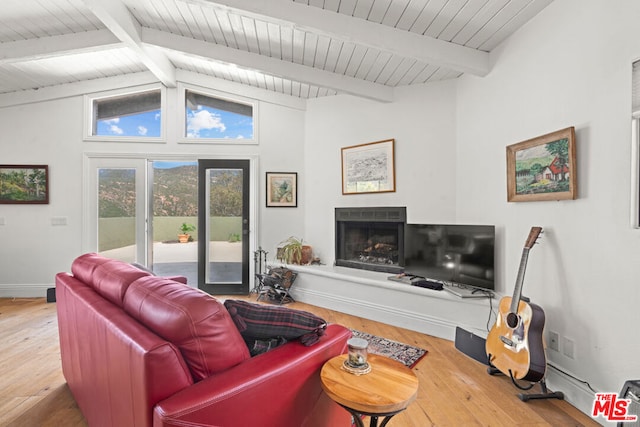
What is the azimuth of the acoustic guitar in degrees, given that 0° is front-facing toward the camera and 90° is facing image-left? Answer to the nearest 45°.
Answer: approximately 45°

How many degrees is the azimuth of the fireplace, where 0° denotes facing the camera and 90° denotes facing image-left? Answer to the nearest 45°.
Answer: approximately 45°

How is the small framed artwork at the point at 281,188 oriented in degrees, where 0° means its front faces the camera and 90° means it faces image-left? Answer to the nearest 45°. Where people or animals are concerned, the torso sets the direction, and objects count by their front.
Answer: approximately 0°

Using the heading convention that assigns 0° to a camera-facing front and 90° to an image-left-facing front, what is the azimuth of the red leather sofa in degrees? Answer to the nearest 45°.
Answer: approximately 225°

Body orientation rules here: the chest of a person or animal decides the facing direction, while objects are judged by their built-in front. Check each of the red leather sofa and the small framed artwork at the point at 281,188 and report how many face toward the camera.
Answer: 1

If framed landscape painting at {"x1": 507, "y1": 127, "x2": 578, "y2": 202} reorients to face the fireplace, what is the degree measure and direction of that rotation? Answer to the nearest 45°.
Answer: approximately 90° to its right

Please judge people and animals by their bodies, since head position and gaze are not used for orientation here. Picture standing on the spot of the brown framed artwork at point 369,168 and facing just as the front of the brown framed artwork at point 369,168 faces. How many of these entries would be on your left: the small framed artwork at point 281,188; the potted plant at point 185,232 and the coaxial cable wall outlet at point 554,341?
1

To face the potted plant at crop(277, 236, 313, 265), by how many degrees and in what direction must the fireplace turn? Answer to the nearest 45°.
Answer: approximately 45° to its right

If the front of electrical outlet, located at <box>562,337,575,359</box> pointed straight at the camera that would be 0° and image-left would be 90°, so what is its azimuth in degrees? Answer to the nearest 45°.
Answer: approximately 45°

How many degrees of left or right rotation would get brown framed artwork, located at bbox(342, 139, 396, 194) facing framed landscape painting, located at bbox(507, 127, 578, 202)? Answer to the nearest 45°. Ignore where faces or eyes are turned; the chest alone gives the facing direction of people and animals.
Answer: approximately 90° to its left

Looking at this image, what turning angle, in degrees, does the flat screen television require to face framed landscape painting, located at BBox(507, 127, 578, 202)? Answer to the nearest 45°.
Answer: approximately 90° to its left

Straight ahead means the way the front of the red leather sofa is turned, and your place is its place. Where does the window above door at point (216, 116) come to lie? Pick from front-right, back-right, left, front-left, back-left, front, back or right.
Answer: front-left

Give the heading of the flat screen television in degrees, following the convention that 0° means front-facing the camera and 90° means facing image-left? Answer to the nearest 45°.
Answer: approximately 45°
